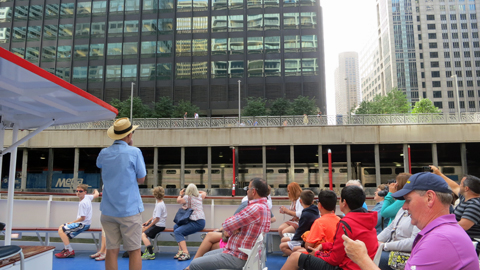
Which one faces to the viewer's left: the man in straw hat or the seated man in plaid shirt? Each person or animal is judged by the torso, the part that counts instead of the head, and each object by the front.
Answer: the seated man in plaid shirt

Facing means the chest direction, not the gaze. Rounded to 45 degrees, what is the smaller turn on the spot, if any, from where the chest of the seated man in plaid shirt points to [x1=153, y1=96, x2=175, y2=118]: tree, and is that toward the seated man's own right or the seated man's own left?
approximately 90° to the seated man's own right

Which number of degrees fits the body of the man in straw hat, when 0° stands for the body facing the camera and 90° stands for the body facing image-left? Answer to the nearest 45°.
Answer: approximately 225°

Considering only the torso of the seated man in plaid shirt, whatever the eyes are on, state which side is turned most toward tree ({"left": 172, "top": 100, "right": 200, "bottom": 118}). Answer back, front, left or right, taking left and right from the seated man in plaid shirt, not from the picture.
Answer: right

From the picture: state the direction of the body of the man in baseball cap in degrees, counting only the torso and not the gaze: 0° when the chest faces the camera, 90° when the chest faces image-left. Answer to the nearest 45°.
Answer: approximately 90°

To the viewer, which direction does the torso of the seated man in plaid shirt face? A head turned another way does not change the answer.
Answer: to the viewer's left

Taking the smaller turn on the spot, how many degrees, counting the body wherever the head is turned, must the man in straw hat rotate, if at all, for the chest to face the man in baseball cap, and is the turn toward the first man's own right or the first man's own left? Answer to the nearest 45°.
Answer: approximately 90° to the first man's own right

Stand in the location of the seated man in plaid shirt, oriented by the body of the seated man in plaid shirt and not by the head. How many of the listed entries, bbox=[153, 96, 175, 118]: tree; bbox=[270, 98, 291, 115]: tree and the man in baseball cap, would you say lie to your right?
2

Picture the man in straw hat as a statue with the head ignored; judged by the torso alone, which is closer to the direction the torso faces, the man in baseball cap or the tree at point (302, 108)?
the tree

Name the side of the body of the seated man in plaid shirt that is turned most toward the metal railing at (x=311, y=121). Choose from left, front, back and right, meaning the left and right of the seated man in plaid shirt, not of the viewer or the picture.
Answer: right

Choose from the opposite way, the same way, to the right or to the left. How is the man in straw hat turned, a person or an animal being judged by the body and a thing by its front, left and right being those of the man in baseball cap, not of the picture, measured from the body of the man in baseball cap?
to the right

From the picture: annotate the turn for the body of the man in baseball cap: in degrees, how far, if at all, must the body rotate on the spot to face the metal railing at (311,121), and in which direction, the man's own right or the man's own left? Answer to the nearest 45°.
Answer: approximately 90° to the man's own right
